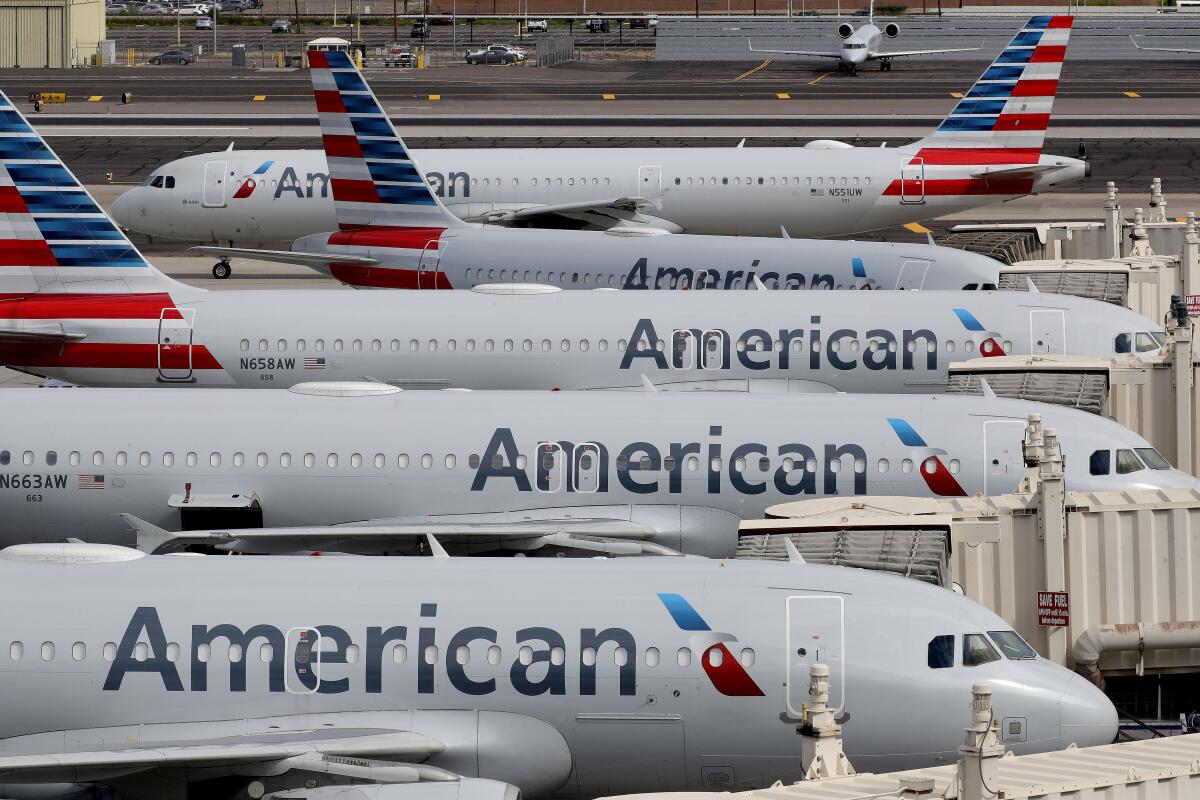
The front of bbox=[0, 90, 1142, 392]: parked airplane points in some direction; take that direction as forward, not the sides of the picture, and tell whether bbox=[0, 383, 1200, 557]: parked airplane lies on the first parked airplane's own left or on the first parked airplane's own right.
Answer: on the first parked airplane's own right

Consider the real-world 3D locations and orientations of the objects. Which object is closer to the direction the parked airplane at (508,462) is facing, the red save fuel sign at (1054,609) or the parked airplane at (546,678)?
the red save fuel sign

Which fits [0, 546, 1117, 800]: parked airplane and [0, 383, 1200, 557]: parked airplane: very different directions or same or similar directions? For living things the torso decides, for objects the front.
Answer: same or similar directions

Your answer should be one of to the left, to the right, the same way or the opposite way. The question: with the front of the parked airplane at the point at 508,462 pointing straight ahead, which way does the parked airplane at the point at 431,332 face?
the same way

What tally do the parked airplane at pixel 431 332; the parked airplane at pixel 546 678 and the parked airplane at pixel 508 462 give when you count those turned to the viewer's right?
3

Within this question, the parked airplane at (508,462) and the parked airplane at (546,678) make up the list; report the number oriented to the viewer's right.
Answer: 2

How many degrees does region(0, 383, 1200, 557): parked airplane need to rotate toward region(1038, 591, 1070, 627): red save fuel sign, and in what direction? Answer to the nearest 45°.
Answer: approximately 45° to its right

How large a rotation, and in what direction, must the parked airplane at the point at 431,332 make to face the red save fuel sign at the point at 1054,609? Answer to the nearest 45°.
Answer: approximately 45° to its right

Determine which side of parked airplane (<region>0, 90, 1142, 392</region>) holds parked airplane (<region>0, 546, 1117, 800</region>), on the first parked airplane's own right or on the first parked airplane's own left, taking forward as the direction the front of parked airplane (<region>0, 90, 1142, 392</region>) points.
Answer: on the first parked airplane's own right

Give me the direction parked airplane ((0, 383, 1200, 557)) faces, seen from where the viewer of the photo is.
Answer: facing to the right of the viewer

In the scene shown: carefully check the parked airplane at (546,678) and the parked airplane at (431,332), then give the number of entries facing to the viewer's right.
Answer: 2

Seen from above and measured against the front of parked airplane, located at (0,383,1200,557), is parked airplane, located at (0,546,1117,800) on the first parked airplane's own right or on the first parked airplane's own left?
on the first parked airplane's own right

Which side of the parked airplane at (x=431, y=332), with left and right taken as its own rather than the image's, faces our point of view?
right

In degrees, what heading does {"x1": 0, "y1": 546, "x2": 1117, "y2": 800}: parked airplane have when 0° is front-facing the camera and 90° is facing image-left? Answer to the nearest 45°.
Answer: approximately 270°

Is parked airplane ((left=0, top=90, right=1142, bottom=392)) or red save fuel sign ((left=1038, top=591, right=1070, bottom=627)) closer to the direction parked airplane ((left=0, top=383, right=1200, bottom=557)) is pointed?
the red save fuel sign

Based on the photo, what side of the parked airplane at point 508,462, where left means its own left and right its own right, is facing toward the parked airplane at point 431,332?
left

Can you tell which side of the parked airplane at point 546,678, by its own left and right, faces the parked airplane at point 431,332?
left
